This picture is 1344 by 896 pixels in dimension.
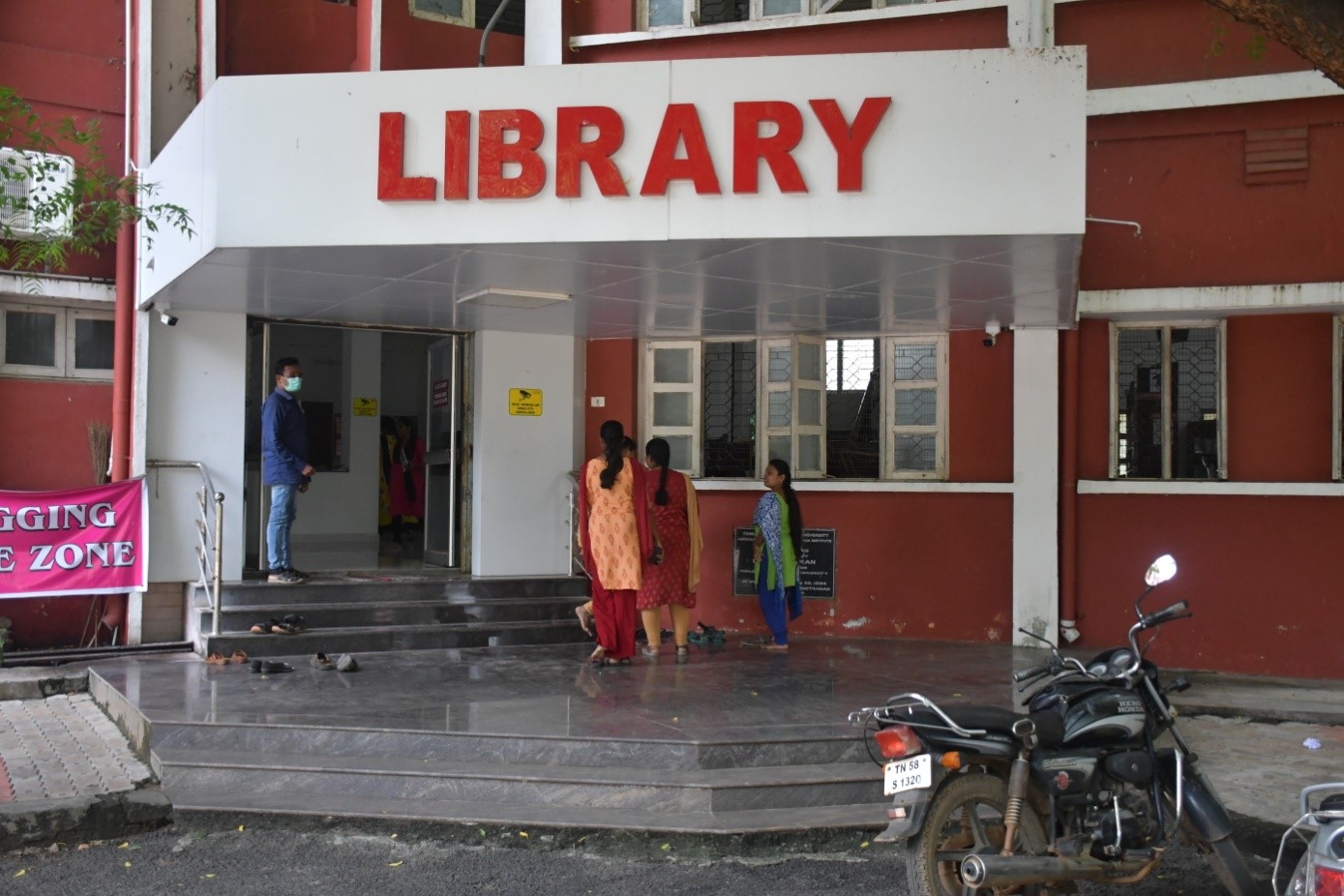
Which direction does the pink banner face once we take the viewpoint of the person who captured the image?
facing the viewer

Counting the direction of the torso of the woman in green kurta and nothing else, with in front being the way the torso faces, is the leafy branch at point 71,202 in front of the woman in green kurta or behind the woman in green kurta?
in front

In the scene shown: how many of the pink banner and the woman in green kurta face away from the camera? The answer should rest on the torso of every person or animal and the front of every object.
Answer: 0

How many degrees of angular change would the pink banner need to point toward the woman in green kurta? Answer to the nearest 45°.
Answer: approximately 90° to its left

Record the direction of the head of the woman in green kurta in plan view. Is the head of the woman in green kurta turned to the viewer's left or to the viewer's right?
to the viewer's left

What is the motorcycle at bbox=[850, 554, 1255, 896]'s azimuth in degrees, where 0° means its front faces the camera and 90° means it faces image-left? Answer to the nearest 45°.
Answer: approximately 225°

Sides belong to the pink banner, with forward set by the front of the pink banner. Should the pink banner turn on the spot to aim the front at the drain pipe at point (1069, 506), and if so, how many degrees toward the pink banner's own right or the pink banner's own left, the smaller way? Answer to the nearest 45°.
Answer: approximately 90° to the pink banner's own left

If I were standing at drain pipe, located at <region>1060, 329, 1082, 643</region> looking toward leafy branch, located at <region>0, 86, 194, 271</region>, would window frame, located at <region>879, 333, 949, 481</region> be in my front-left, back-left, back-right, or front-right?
front-right

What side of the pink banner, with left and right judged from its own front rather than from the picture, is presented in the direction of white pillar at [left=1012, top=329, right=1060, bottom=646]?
left

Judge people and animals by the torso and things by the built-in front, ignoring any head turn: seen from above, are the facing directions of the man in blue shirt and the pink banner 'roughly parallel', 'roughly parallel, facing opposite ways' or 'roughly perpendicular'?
roughly perpendicular

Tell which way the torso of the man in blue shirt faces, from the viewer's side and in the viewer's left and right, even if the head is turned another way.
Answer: facing to the right of the viewer

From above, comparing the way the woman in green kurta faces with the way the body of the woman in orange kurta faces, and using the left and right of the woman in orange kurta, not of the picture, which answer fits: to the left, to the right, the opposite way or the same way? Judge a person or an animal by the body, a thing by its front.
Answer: to the left

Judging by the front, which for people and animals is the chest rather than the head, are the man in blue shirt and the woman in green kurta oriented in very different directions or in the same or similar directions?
very different directions

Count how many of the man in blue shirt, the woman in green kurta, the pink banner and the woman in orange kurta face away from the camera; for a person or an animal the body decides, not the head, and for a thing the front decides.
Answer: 1

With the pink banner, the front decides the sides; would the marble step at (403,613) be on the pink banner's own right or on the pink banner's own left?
on the pink banner's own left

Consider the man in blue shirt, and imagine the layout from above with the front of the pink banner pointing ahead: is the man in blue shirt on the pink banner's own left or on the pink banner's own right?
on the pink banner's own left

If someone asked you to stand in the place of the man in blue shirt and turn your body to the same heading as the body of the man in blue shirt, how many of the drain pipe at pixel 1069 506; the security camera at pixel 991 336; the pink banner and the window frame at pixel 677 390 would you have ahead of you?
3

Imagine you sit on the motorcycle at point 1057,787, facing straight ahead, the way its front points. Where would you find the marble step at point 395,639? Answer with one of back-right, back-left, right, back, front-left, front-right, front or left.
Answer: left

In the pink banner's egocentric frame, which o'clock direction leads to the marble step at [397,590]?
The marble step is roughly at 9 o'clock from the pink banner.

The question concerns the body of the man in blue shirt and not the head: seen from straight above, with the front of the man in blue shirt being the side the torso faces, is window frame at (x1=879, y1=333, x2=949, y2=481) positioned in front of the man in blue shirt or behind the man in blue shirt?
in front
